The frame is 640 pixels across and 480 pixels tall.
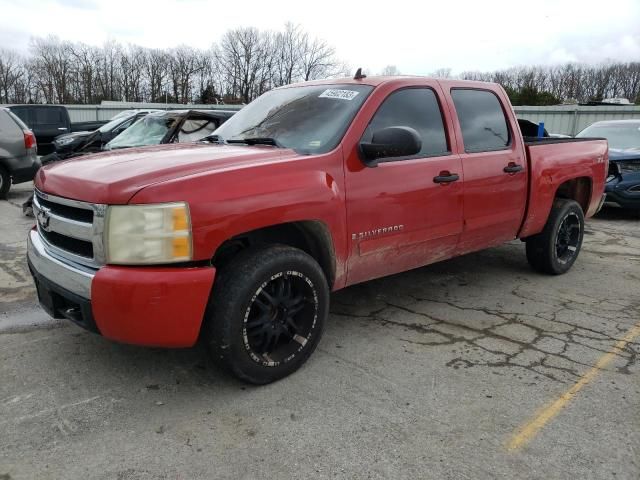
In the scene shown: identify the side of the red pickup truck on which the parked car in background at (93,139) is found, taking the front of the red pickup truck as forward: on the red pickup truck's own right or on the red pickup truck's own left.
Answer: on the red pickup truck's own right

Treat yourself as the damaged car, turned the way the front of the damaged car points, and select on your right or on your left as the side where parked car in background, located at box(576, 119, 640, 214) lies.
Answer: on your left

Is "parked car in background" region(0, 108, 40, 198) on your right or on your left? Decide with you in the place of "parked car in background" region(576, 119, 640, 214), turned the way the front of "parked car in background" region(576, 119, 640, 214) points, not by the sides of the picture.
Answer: on your right

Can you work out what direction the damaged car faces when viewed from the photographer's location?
facing the viewer and to the left of the viewer
